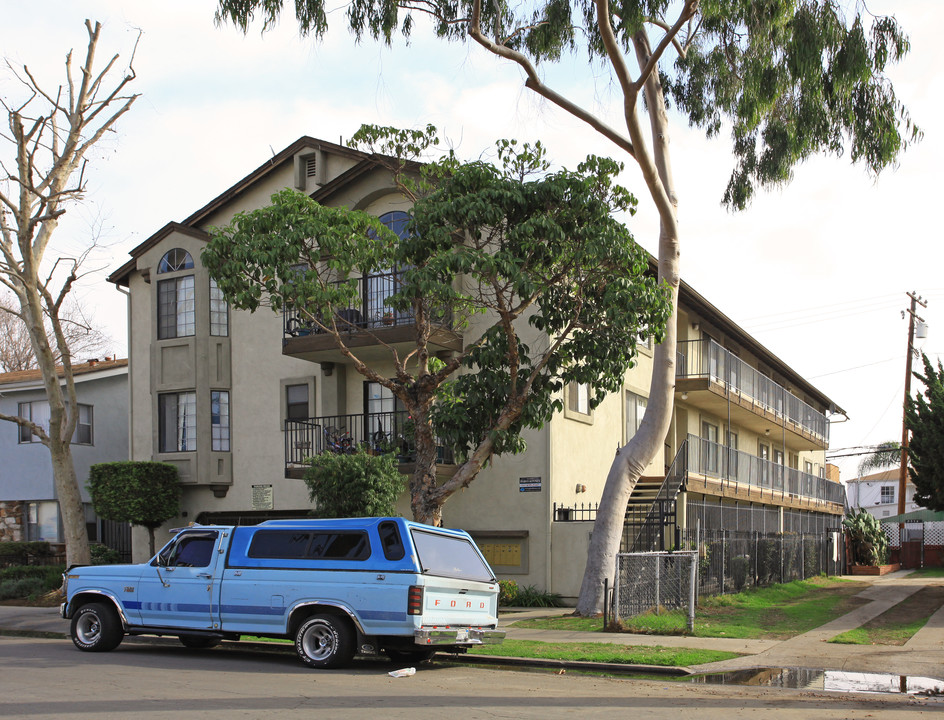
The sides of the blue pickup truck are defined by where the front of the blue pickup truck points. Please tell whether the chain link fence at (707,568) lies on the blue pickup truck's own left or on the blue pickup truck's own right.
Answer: on the blue pickup truck's own right

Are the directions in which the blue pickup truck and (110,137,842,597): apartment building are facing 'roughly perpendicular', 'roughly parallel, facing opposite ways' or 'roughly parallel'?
roughly perpendicular

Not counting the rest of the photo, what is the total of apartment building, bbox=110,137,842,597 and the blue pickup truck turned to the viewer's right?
0

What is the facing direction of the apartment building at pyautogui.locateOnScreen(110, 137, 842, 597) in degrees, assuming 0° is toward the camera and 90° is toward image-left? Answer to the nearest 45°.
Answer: approximately 45°

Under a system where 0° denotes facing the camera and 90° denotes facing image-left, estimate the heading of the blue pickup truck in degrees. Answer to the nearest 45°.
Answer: approximately 135°

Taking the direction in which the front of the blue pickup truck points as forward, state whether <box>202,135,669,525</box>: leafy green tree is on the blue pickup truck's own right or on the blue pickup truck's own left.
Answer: on the blue pickup truck's own right

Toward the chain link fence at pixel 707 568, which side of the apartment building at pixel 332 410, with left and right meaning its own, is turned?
left
